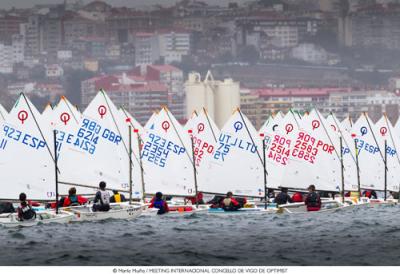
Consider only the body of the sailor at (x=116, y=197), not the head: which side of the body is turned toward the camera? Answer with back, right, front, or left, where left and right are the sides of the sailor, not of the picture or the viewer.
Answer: back

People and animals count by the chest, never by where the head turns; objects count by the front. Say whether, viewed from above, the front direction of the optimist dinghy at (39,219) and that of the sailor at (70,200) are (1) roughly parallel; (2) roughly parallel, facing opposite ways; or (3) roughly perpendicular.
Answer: roughly perpendicular

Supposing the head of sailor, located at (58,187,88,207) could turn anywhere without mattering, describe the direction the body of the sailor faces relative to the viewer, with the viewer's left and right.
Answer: facing away from the viewer

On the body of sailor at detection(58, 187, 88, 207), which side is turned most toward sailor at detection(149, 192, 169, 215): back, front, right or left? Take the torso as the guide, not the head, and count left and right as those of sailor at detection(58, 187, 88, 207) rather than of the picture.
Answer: right

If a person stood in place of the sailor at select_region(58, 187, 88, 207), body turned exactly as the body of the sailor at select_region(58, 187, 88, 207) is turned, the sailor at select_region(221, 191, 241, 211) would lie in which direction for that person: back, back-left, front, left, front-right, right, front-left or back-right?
right

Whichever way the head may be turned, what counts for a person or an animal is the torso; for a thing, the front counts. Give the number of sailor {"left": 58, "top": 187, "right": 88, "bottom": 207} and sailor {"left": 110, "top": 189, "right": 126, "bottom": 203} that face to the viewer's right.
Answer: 0
